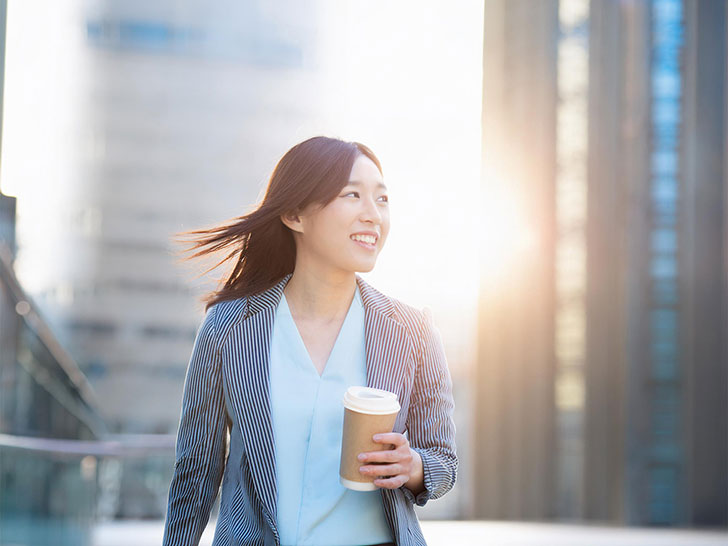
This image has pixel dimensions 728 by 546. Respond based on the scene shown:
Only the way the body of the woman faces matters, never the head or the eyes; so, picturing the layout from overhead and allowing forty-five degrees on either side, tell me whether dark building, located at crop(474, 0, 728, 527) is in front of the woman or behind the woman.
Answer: behind

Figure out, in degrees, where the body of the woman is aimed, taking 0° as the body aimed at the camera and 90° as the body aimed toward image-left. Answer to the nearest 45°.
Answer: approximately 0°
